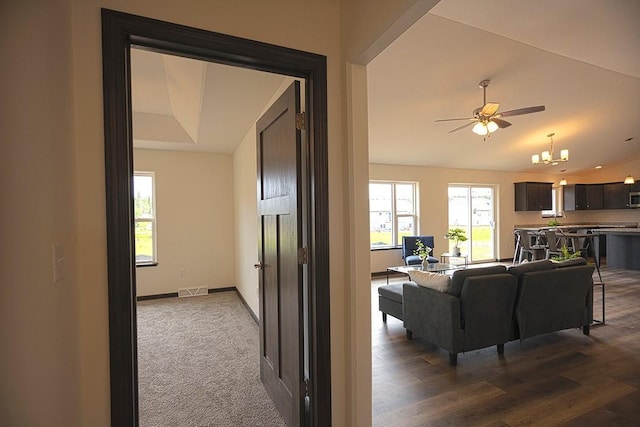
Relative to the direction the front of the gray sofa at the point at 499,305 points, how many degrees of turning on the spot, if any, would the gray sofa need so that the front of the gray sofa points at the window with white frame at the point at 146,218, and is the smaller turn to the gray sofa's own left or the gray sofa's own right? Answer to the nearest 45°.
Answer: approximately 45° to the gray sofa's own left

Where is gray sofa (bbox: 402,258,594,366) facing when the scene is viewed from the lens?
facing away from the viewer and to the left of the viewer

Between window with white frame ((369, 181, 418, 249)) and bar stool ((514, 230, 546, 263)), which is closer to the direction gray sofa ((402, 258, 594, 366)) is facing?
the window with white frame

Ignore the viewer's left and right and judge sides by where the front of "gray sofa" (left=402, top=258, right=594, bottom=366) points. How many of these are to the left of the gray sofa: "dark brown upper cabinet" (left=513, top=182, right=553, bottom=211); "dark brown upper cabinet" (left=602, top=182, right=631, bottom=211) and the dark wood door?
1

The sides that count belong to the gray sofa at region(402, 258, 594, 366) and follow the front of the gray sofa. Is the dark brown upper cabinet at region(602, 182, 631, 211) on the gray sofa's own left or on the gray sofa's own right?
on the gray sofa's own right

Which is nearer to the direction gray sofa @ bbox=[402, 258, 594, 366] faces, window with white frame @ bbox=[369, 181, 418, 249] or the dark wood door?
the window with white frame

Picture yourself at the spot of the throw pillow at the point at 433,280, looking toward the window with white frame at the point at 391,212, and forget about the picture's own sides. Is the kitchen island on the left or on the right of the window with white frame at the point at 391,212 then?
right

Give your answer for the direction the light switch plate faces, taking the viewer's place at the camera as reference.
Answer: facing the viewer and to the right of the viewer

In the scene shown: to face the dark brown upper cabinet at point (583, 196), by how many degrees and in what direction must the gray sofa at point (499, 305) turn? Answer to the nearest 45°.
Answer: approximately 45° to its right

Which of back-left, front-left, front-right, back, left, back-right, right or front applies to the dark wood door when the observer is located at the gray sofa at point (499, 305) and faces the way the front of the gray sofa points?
left
